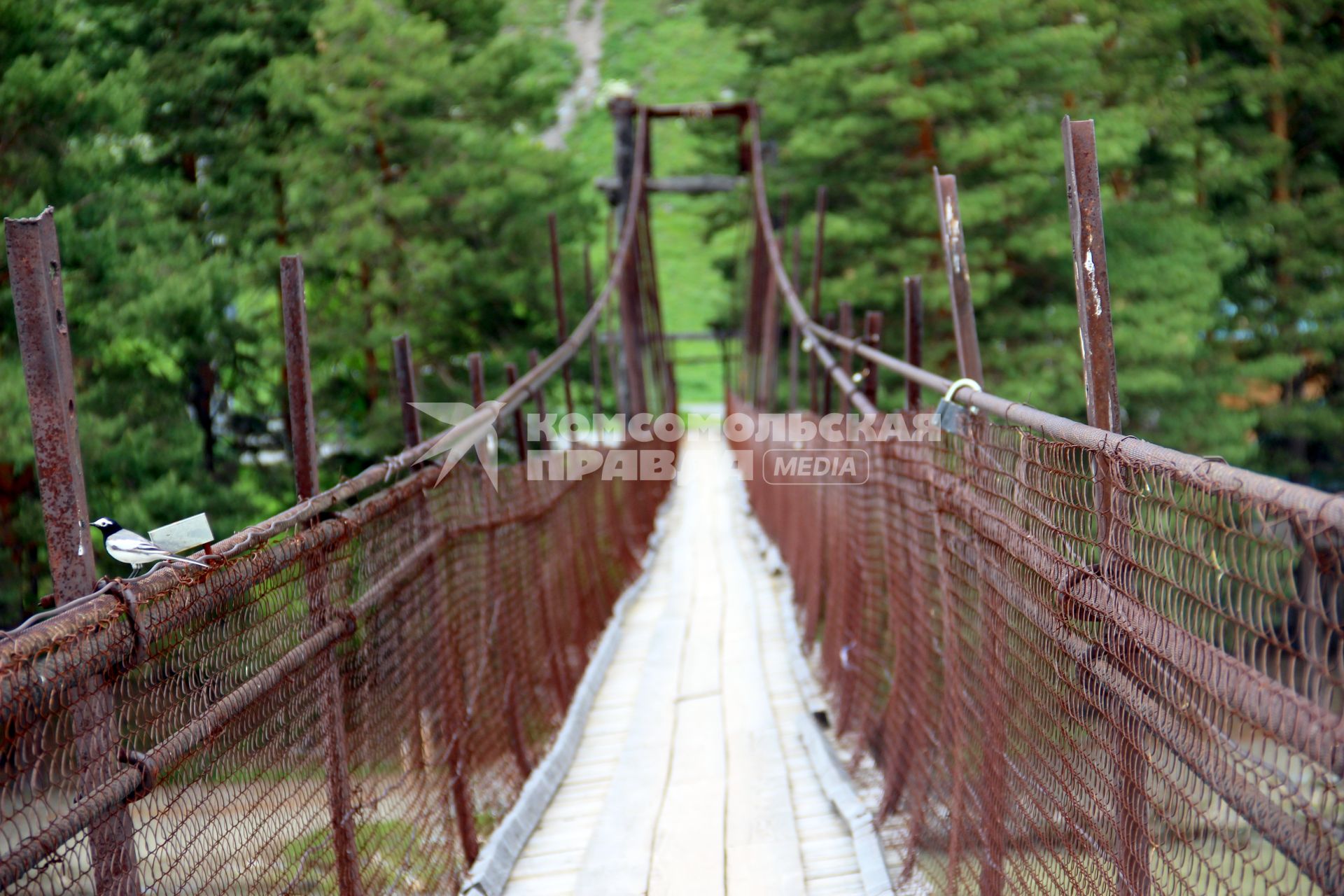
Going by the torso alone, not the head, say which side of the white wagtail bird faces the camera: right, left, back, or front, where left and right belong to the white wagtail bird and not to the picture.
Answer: left
